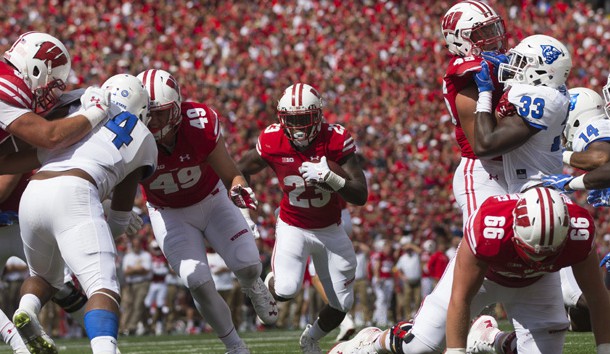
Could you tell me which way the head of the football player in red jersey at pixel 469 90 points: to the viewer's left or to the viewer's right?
to the viewer's right

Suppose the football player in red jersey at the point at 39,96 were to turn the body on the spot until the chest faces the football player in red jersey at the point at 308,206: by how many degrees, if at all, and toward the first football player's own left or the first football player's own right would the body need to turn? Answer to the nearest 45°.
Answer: approximately 45° to the first football player's own left

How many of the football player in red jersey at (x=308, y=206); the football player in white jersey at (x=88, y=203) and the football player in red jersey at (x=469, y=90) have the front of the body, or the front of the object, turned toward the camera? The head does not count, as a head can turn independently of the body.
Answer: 1

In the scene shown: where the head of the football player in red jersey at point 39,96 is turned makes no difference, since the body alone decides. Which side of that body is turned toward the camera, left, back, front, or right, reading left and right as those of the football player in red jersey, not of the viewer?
right

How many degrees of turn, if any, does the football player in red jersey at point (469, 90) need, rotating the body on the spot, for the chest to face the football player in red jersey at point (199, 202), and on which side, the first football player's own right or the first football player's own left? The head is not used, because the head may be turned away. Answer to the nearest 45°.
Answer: approximately 180°

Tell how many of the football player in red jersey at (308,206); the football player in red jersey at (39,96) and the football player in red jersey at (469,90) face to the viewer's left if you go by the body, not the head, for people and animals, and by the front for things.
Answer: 0

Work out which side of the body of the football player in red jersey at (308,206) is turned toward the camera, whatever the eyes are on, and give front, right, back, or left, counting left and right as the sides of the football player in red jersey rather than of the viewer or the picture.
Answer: front

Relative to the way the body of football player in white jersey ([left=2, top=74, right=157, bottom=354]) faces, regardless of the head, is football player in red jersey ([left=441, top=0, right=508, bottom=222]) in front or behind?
in front

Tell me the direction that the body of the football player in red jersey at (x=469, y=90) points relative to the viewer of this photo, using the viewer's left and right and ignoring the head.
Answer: facing to the right of the viewer

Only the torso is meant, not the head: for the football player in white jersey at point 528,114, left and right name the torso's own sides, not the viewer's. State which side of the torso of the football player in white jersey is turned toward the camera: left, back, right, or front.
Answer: left

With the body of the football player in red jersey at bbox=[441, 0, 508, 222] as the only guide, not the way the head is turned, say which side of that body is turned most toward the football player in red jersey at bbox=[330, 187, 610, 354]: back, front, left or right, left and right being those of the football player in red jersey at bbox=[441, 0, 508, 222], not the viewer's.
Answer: right

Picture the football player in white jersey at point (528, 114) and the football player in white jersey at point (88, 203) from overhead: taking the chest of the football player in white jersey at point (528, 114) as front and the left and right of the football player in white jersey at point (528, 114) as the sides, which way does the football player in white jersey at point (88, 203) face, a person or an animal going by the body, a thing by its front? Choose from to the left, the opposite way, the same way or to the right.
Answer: to the right

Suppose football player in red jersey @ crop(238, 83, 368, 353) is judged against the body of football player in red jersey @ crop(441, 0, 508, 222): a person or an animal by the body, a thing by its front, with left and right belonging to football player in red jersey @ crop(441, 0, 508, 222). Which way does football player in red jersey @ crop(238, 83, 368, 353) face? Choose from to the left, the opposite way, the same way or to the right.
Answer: to the right

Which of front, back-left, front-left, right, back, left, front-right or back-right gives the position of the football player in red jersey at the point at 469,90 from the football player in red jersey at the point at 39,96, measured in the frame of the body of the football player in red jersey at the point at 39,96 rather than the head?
front
